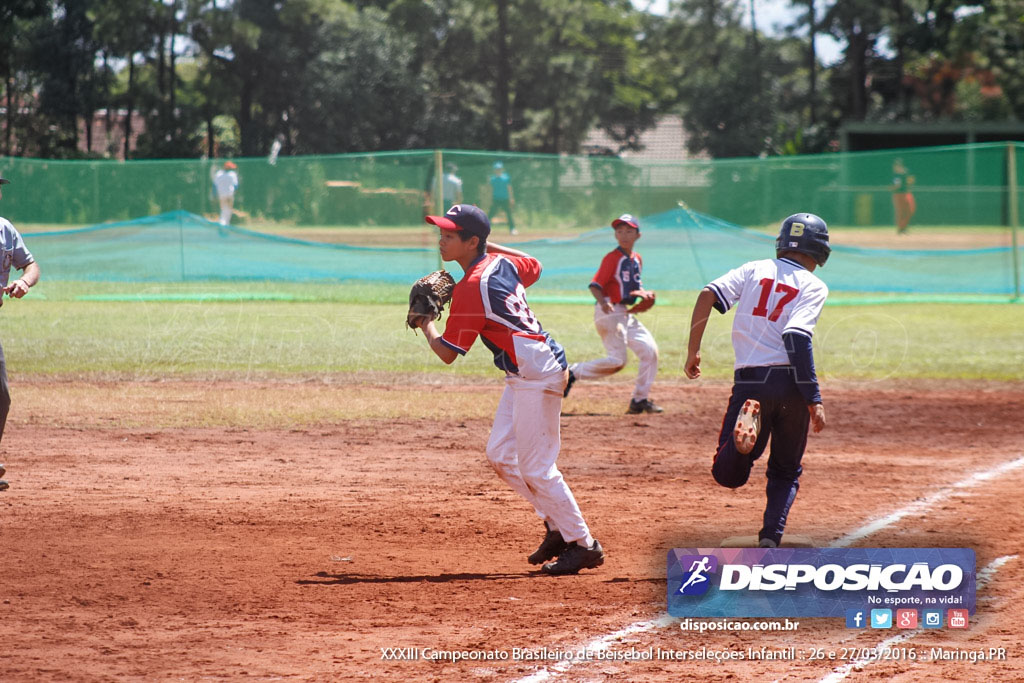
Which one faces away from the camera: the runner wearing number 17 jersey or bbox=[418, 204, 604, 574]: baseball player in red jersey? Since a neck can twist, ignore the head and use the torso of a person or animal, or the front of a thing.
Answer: the runner wearing number 17 jersey

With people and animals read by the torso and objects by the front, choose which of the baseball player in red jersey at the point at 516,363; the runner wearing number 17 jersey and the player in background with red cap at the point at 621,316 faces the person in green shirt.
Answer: the runner wearing number 17 jersey

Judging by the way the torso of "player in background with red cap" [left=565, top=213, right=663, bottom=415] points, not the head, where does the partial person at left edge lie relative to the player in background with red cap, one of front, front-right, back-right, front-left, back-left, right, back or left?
right

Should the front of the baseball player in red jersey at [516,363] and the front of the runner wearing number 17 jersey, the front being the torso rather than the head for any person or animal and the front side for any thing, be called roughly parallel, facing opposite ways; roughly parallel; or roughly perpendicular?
roughly perpendicular

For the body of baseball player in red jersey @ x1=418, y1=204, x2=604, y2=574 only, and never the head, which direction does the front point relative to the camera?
to the viewer's left

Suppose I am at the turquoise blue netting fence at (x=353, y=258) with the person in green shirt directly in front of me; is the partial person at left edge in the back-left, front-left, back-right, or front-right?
back-right

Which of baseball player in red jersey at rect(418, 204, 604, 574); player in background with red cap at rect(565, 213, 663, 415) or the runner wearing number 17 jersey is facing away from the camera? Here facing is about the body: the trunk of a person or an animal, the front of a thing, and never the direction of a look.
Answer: the runner wearing number 17 jersey

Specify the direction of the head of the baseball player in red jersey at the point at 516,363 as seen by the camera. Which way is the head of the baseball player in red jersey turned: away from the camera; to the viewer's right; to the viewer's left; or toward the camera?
to the viewer's left

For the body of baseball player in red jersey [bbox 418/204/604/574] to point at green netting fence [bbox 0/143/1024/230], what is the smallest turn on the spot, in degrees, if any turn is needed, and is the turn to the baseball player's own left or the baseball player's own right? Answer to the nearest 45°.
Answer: approximately 90° to the baseball player's own right

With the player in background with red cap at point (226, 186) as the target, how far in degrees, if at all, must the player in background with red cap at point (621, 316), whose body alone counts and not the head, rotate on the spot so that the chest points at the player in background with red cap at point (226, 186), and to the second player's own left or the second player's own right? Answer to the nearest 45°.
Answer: approximately 180°

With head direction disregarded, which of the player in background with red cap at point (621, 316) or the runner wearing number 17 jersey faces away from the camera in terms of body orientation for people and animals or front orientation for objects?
the runner wearing number 17 jersey

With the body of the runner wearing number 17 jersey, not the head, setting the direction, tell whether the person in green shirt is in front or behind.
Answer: in front

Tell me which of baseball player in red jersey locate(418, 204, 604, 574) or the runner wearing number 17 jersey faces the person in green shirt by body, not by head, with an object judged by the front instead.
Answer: the runner wearing number 17 jersey

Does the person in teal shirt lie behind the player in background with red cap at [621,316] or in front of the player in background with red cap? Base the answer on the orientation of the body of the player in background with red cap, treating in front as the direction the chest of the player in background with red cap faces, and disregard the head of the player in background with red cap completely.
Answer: behind

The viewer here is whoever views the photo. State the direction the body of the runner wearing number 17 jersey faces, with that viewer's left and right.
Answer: facing away from the viewer
